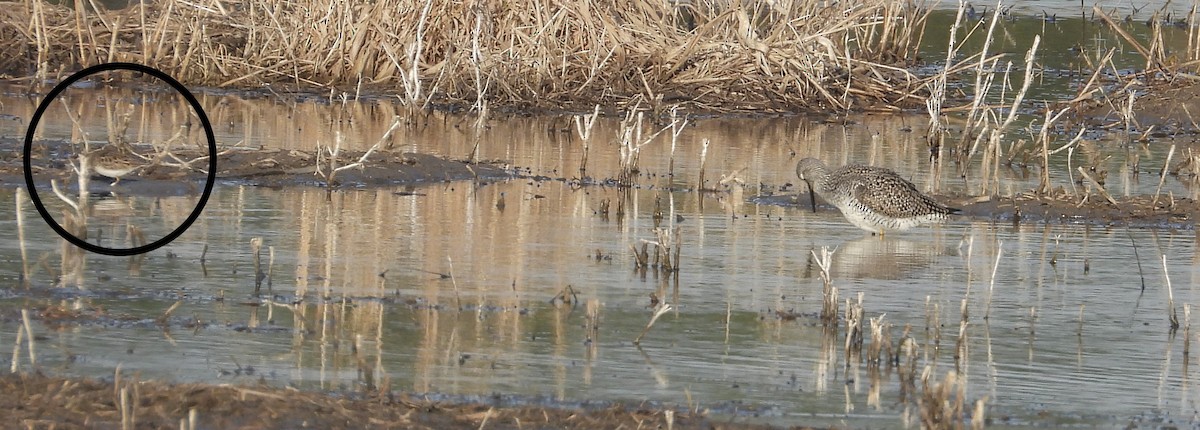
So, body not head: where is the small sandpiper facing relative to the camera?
to the viewer's left

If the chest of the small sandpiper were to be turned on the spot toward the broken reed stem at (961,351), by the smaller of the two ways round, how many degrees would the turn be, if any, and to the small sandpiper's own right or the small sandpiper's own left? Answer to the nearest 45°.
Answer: approximately 135° to the small sandpiper's own left

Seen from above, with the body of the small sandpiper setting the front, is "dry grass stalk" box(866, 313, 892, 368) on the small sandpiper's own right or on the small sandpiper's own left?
on the small sandpiper's own left

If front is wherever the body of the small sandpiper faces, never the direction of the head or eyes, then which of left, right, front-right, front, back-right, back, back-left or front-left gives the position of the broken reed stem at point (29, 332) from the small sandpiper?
left

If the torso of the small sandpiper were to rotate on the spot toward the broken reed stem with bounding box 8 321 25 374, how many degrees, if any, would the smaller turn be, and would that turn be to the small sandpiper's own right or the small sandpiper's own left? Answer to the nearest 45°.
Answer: approximately 90° to the small sandpiper's own left

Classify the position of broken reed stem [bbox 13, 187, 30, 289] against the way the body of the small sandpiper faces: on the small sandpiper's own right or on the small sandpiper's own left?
on the small sandpiper's own left

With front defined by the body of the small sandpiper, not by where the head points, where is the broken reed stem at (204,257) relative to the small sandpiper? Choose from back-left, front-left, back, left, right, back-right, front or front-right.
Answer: left

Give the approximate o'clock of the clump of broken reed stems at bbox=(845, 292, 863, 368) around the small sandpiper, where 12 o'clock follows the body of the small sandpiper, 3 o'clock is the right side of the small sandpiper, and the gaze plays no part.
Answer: The clump of broken reed stems is roughly at 8 o'clock from the small sandpiper.

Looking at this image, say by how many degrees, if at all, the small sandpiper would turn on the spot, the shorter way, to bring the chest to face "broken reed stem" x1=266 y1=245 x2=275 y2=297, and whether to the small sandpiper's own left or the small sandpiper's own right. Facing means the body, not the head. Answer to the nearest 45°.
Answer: approximately 90° to the small sandpiper's own left

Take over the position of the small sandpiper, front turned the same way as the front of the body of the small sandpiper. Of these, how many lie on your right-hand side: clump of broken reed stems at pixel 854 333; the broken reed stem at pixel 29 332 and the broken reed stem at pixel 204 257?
0
